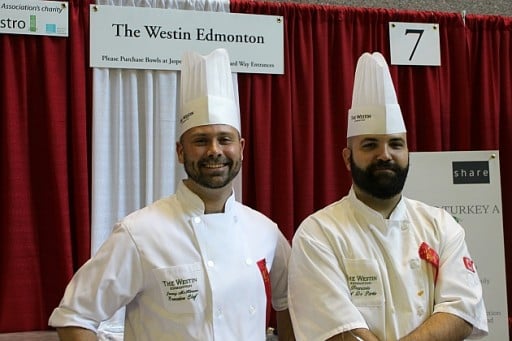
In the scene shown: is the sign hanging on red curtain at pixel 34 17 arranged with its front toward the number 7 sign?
no

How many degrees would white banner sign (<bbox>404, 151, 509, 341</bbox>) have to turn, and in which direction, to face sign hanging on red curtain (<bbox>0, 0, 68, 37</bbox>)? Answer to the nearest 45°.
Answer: approximately 45° to its right

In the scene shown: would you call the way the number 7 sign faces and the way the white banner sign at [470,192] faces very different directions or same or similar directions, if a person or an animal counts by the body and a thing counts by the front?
same or similar directions

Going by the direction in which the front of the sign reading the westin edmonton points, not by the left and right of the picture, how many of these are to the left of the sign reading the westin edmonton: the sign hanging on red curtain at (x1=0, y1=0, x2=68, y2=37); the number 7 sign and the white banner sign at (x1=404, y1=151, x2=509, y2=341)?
2

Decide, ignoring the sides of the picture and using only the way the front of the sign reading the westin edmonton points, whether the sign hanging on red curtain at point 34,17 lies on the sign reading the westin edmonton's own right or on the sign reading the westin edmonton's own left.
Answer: on the sign reading the westin edmonton's own right

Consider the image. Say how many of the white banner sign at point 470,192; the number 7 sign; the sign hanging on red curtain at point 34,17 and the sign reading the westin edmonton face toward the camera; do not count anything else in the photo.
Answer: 4

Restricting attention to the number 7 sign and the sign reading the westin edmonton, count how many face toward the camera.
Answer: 2

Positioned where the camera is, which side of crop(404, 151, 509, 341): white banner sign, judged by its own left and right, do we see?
front

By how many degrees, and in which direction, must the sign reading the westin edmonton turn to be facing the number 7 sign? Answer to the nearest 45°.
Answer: approximately 90° to its left

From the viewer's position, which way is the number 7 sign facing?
facing the viewer

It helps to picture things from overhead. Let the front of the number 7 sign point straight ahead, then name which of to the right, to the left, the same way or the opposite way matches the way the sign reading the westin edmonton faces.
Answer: the same way
